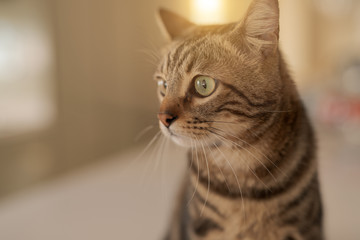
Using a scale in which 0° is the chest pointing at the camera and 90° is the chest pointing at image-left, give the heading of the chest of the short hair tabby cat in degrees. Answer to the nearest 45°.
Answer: approximately 45°
